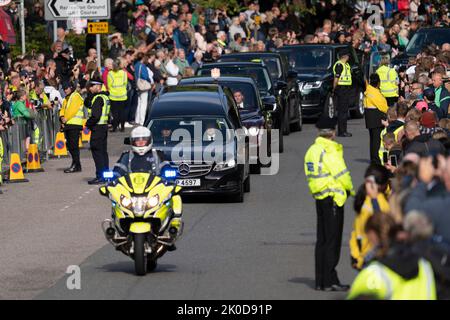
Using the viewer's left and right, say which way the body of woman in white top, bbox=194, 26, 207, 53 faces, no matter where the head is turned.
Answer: facing the viewer and to the right of the viewer

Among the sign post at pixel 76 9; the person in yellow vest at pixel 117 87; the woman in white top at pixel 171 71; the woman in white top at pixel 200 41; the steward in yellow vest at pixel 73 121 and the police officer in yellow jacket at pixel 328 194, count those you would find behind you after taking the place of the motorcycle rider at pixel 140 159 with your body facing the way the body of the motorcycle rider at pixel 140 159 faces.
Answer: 5

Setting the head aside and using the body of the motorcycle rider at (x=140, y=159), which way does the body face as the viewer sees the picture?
toward the camera

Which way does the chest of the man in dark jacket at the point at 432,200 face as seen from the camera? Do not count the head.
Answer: to the viewer's left

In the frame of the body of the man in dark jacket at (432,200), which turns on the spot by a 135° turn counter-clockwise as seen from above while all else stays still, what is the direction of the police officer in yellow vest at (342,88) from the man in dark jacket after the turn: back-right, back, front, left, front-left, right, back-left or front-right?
back-left

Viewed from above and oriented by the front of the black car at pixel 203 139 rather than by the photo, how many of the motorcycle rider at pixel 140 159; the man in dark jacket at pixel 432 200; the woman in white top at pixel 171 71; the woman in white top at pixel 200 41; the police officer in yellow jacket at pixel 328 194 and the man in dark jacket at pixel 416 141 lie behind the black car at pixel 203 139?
2

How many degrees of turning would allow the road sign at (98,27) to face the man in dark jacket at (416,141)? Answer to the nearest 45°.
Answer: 0° — it already faces them

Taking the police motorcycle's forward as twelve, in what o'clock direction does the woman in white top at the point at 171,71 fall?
The woman in white top is roughly at 6 o'clock from the police motorcycle.

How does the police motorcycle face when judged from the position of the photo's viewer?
facing the viewer

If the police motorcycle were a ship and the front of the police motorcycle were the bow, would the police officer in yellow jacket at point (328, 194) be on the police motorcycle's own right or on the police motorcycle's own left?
on the police motorcycle's own left

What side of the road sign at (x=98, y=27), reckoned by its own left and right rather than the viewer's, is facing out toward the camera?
front

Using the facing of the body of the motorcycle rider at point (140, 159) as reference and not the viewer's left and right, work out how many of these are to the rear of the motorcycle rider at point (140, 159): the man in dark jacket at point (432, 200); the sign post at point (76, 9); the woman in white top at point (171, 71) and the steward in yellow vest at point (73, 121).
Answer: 3
